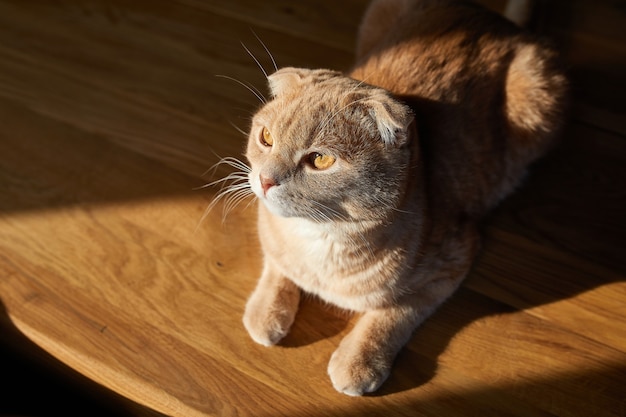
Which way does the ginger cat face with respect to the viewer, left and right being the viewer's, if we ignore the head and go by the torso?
facing the viewer and to the left of the viewer
